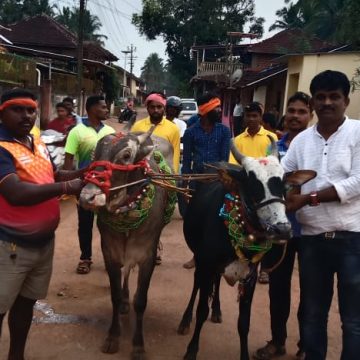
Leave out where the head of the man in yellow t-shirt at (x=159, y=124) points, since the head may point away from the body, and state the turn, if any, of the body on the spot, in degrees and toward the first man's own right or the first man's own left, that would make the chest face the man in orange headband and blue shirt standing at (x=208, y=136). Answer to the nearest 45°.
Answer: approximately 45° to the first man's own left

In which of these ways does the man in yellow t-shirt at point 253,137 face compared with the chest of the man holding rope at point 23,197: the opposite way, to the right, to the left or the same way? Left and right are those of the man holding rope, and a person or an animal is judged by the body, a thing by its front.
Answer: to the right

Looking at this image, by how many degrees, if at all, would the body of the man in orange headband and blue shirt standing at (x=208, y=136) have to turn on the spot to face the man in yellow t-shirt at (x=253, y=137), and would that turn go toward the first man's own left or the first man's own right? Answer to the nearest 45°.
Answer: approximately 135° to the first man's own left

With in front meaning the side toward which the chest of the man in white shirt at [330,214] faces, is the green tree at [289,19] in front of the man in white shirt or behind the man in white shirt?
behind

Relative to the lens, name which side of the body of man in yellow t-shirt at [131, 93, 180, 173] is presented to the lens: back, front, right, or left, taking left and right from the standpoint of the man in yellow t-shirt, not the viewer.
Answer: front

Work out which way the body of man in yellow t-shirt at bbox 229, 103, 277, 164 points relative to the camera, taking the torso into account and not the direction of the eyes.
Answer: toward the camera

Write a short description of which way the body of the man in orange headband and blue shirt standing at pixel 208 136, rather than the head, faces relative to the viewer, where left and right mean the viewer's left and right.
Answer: facing the viewer
